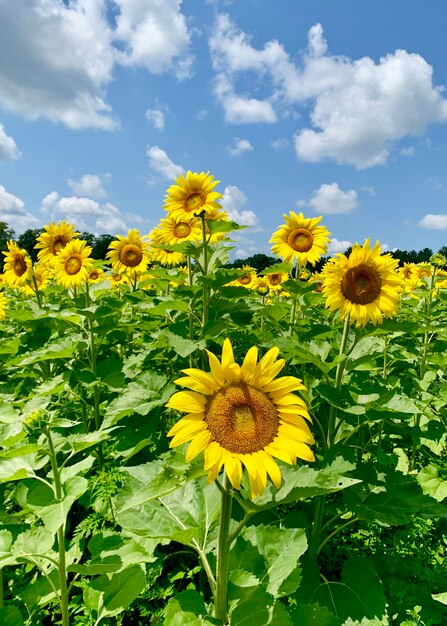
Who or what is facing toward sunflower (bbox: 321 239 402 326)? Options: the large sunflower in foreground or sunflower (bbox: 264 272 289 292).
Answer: sunflower (bbox: 264 272 289 292)

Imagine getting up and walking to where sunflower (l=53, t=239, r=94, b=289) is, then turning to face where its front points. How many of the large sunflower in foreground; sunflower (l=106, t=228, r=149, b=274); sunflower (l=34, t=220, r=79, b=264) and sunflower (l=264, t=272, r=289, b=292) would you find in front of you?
1

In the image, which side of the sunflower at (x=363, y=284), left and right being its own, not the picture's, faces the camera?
front

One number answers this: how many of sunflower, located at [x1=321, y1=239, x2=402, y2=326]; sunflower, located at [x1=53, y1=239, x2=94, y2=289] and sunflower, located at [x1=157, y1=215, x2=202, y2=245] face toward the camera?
3

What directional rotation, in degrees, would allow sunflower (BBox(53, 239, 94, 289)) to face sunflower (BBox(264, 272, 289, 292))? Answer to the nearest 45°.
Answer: approximately 135° to its left

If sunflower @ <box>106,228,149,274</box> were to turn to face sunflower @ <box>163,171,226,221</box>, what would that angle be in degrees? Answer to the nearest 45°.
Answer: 0° — it already faces it

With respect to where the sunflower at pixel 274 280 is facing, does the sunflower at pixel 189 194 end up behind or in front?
in front

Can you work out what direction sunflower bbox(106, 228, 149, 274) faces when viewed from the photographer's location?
facing the viewer

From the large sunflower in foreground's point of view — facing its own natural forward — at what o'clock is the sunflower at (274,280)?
The sunflower is roughly at 6 o'clock from the large sunflower in foreground.

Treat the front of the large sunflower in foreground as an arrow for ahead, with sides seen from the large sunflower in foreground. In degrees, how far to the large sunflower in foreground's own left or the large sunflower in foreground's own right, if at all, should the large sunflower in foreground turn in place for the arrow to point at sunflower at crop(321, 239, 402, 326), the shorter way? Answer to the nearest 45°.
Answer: approximately 135° to the large sunflower in foreground's own left

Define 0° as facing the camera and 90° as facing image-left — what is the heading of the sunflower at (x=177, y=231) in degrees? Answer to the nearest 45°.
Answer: approximately 0°

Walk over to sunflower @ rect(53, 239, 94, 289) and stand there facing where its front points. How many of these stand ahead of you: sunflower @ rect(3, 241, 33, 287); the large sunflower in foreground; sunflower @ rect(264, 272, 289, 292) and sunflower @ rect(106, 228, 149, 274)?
1

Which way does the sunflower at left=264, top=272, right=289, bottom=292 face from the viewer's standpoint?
toward the camera

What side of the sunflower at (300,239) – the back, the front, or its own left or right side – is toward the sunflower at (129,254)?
right

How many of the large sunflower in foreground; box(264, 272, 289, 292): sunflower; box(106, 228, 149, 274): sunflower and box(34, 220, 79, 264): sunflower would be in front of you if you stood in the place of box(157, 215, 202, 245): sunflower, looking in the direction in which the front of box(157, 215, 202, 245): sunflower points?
1

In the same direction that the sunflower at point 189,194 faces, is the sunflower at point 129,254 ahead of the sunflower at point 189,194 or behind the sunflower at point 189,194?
behind

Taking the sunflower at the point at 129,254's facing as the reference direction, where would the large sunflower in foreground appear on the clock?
The large sunflower in foreground is roughly at 12 o'clock from the sunflower.
